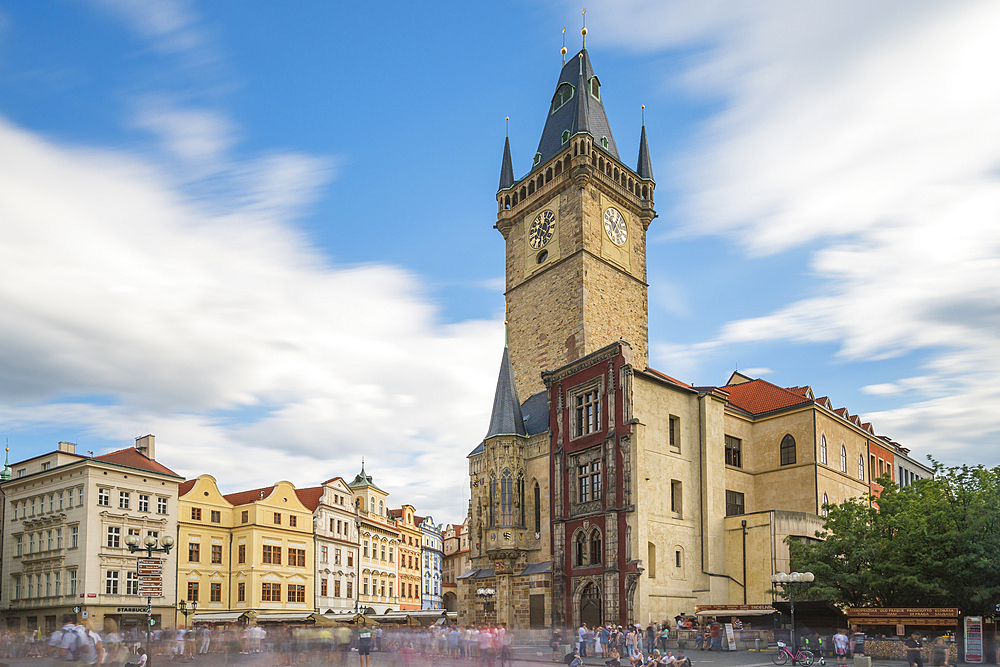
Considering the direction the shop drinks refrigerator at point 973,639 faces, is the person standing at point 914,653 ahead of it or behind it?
ahead

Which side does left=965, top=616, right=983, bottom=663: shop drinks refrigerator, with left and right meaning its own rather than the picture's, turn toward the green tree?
back

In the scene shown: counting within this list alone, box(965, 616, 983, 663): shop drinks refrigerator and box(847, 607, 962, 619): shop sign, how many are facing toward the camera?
2

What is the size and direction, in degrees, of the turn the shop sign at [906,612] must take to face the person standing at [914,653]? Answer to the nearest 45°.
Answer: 0° — it already faces them

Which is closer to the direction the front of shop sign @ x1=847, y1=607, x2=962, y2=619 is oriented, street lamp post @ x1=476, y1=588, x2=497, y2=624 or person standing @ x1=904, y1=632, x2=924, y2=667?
the person standing

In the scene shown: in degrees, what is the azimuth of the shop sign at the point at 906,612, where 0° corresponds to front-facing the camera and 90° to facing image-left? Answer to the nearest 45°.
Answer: approximately 0°

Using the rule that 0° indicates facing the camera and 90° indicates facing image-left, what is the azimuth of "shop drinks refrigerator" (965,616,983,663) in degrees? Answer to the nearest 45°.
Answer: approximately 0°

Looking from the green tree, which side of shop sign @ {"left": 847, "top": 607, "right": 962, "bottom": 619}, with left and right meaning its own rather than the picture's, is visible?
back
